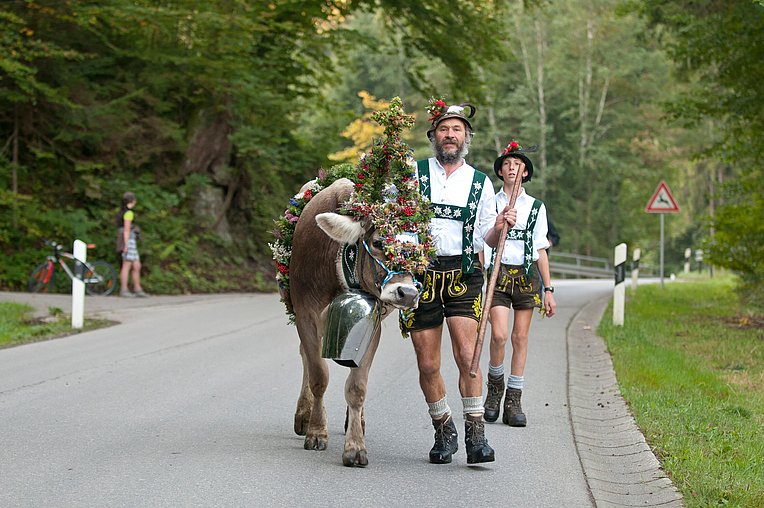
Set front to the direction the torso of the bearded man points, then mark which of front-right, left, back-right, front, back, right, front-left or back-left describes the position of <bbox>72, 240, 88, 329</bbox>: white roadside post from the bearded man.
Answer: back-right

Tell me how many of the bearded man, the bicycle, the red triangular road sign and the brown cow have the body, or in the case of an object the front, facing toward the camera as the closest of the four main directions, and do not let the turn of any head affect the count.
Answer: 3

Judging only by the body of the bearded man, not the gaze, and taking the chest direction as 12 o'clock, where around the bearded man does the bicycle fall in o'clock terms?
The bicycle is roughly at 5 o'clock from the bearded man.

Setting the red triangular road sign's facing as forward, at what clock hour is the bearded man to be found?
The bearded man is roughly at 12 o'clock from the red triangular road sign.

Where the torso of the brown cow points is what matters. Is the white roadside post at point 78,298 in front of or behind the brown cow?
behind

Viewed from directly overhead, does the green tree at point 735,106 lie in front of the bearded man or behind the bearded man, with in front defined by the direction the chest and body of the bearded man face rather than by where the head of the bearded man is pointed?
behind

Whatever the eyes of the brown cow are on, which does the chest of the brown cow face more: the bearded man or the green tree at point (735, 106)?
the bearded man

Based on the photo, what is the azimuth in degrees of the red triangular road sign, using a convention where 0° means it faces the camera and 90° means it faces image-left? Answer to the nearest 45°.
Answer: approximately 0°

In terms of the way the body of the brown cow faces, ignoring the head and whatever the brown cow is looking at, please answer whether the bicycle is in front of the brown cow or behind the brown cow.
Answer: behind

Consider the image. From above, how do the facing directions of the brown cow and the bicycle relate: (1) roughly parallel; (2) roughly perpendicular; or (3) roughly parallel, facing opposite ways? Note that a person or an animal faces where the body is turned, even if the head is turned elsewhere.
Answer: roughly perpendicular
